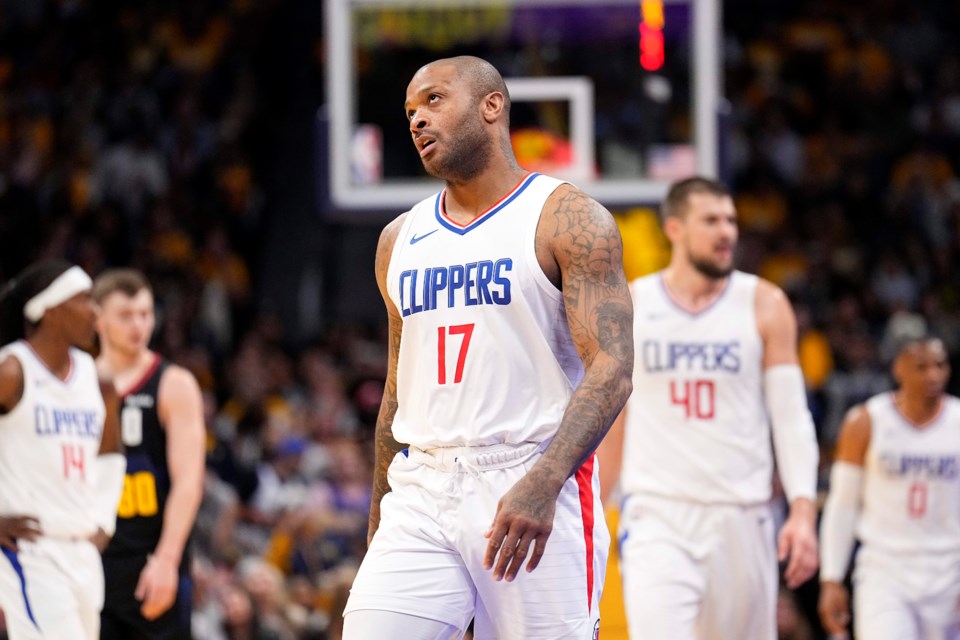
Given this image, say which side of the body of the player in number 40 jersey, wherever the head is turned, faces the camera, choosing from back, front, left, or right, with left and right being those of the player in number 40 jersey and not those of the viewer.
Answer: front

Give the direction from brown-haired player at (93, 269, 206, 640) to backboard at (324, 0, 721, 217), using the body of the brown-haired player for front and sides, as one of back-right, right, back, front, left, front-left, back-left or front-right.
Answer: back

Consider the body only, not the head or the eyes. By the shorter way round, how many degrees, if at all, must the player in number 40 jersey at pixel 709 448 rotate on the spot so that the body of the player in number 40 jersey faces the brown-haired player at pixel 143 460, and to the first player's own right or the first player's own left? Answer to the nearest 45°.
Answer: approximately 90° to the first player's own right

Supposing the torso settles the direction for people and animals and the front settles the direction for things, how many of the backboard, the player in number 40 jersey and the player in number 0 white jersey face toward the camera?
3

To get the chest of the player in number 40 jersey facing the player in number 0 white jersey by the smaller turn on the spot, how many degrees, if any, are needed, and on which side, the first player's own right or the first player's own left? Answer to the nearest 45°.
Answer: approximately 135° to the first player's own left

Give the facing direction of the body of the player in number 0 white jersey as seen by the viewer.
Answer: toward the camera

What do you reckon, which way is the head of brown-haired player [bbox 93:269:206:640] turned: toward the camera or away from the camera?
toward the camera

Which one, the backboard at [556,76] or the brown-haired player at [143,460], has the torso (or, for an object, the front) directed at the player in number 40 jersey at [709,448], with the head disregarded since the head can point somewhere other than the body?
the backboard

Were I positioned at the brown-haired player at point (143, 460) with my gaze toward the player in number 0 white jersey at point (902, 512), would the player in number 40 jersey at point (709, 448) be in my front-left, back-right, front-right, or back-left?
front-right

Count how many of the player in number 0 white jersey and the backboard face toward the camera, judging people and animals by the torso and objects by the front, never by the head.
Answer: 2

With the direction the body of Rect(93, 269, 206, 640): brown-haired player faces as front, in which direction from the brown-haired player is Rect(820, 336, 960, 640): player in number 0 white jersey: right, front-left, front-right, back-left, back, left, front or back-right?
back-left

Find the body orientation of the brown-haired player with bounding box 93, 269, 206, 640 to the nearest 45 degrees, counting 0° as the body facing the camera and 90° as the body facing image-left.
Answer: approximately 45°

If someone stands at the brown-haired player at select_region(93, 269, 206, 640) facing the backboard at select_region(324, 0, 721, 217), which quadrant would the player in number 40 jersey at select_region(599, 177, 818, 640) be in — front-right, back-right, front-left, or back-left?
front-right

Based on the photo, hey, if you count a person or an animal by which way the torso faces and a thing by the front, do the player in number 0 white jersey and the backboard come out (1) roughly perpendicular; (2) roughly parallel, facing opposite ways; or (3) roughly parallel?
roughly parallel
